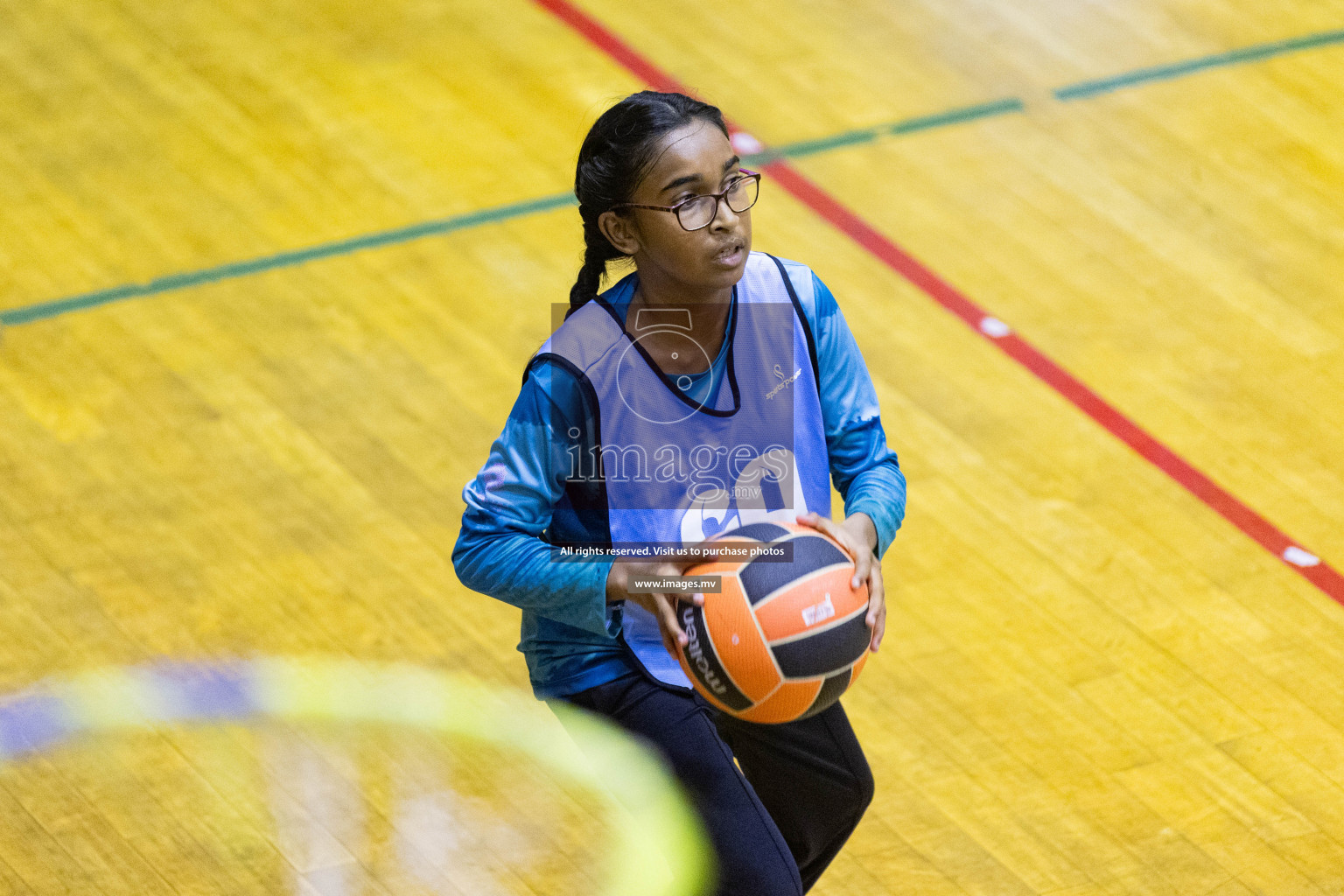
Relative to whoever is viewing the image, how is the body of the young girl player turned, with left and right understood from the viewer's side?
facing the viewer and to the right of the viewer

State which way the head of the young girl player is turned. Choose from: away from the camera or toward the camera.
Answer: toward the camera
